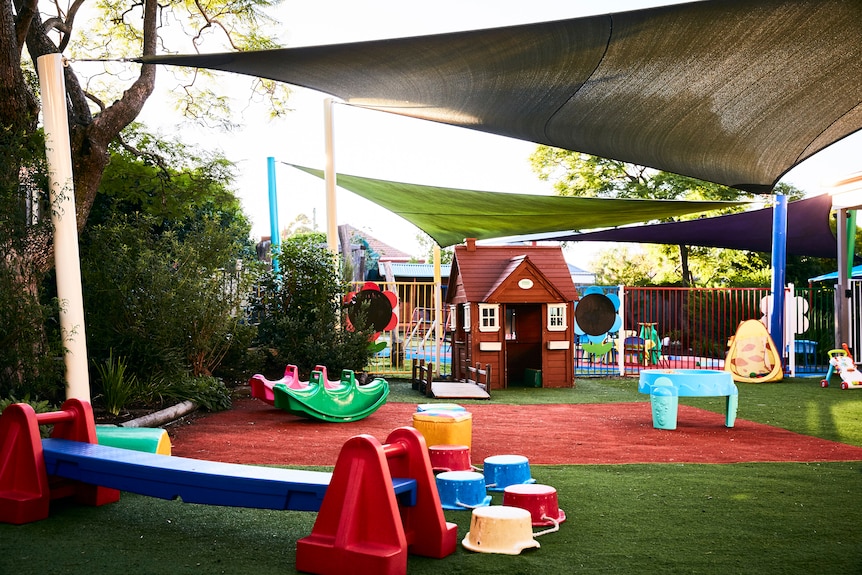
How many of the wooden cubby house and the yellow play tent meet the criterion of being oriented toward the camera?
2

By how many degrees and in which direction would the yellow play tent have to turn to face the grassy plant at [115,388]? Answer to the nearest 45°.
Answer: approximately 45° to its right

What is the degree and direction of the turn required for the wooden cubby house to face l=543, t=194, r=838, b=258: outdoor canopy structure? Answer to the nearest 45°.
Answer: approximately 135° to its left

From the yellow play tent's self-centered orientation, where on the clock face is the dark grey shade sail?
The dark grey shade sail is roughly at 12 o'clock from the yellow play tent.

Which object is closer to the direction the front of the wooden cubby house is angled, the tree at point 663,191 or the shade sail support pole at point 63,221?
the shade sail support pole

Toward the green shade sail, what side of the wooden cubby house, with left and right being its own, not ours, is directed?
back

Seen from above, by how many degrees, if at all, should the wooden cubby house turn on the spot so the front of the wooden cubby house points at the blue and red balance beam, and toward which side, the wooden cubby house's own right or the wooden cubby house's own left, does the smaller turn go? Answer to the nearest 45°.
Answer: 0° — it already faces it

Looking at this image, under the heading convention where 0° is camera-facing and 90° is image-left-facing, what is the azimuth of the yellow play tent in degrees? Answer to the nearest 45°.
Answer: approximately 0°

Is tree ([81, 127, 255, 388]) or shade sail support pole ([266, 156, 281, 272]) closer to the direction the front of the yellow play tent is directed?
the tree

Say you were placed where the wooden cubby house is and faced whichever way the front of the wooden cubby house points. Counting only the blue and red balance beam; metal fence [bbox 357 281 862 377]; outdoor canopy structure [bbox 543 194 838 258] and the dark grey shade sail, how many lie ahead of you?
2

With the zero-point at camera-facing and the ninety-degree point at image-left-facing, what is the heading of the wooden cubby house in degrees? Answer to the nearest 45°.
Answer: approximately 0°
